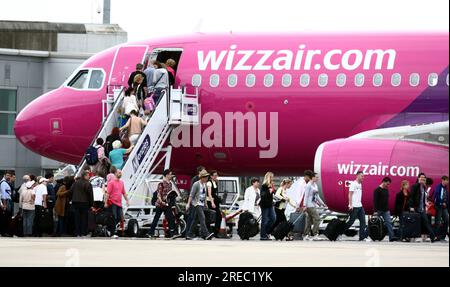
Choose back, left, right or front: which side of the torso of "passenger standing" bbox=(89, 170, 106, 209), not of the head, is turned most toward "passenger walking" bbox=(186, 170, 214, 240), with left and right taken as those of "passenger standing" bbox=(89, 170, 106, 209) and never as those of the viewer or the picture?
right

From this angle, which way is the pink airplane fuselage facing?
to the viewer's left

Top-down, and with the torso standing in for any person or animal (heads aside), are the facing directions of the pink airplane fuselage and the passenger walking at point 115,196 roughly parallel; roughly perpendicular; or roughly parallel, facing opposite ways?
roughly perpendicular

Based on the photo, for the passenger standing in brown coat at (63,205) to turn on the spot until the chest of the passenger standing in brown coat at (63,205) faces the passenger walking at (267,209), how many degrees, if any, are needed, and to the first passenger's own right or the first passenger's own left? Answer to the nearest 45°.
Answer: approximately 45° to the first passenger's own right
